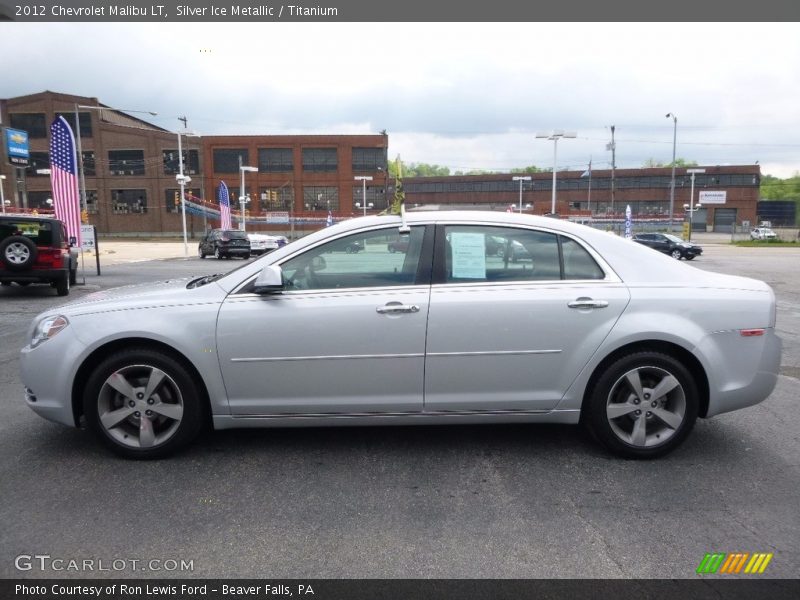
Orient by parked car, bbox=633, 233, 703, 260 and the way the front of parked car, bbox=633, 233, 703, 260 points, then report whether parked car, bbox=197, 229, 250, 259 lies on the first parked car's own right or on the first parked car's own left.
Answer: on the first parked car's own right

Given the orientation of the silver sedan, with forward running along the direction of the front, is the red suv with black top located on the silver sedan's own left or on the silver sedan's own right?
on the silver sedan's own right

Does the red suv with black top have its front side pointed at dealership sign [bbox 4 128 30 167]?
yes

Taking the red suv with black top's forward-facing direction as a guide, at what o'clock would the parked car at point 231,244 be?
The parked car is roughly at 1 o'clock from the red suv with black top.

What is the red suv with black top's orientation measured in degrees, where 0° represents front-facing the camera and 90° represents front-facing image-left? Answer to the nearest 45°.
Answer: approximately 180°

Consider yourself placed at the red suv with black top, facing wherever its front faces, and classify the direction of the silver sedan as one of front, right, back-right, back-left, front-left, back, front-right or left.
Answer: back

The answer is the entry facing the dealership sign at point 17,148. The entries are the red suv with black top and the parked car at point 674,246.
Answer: the red suv with black top

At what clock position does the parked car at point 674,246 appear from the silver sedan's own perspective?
The parked car is roughly at 4 o'clock from the silver sedan.

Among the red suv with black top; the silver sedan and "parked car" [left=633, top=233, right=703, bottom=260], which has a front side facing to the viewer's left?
the silver sedan

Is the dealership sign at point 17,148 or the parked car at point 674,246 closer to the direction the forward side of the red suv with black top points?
the dealership sign

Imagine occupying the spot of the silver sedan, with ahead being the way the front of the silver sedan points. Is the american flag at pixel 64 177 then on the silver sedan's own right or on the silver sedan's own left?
on the silver sedan's own right

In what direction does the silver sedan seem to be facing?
to the viewer's left
